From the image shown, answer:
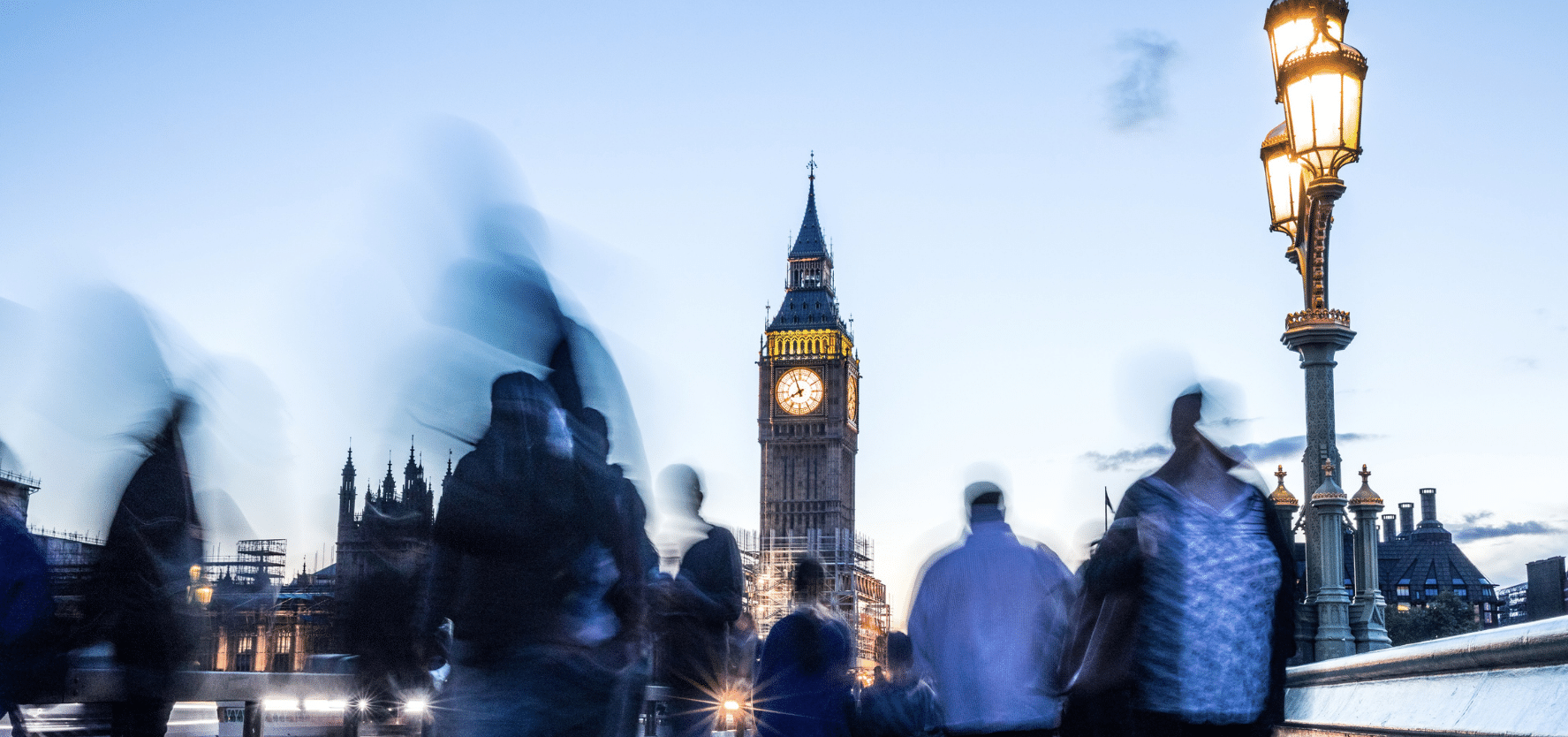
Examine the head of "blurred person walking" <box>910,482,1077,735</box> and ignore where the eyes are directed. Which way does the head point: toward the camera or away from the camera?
away from the camera

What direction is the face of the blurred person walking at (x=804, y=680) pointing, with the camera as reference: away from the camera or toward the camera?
away from the camera

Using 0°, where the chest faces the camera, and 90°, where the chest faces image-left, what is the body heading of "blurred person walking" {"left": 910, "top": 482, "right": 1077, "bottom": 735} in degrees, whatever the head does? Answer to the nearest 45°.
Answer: approximately 180°

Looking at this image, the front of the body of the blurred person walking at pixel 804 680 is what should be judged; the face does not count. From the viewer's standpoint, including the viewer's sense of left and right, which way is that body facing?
facing away from the viewer

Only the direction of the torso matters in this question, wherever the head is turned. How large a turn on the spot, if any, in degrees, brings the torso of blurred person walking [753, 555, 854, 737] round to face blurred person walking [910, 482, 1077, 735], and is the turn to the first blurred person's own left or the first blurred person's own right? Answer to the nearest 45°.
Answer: approximately 135° to the first blurred person's own right
